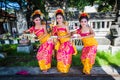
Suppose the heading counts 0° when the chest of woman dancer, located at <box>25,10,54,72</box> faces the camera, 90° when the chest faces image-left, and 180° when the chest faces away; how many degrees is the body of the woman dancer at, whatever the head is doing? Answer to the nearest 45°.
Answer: approximately 0°

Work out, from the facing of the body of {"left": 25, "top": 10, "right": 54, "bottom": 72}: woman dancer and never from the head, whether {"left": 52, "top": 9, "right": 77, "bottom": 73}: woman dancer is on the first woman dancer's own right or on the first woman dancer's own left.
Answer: on the first woman dancer's own left

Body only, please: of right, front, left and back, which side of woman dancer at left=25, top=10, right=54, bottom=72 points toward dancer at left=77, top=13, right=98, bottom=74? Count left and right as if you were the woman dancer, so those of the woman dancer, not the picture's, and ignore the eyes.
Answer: left
